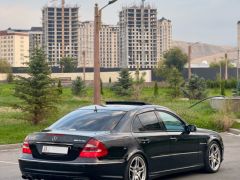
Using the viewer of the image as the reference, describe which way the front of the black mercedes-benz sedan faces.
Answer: facing away from the viewer and to the right of the viewer

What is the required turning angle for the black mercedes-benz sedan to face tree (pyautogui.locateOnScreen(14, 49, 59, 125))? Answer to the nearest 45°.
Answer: approximately 45° to its left

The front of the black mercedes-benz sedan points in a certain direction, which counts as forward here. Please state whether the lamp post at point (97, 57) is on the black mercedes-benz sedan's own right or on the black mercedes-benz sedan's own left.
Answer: on the black mercedes-benz sedan's own left
